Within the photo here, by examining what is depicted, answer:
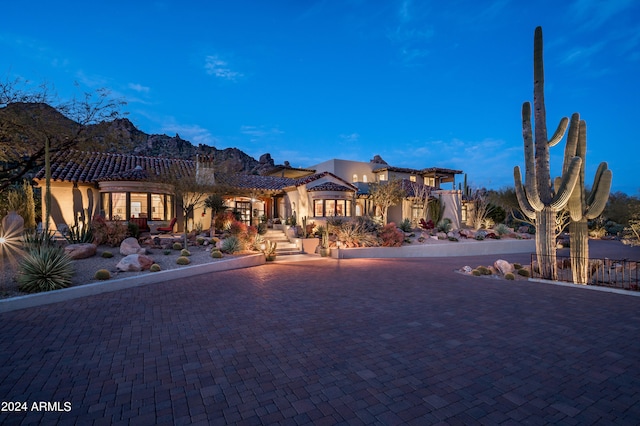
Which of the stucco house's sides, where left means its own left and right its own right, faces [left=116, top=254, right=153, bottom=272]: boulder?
front

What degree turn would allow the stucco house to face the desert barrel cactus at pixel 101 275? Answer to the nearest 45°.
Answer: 0° — it already faces it

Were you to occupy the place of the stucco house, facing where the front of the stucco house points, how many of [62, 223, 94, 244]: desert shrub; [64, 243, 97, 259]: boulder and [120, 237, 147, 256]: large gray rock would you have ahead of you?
3

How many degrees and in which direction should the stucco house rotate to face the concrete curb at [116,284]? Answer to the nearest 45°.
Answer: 0° — it already faces it

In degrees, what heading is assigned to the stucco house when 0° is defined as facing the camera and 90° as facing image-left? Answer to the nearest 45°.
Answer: approximately 0°

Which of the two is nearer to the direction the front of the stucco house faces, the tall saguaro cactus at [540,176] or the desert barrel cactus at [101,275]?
the desert barrel cactus

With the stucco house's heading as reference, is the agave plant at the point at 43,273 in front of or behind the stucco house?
in front

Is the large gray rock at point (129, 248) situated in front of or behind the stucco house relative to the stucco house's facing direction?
in front

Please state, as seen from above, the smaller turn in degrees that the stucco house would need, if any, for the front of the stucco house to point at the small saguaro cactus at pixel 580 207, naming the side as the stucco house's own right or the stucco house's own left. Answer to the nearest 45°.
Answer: approximately 45° to the stucco house's own left

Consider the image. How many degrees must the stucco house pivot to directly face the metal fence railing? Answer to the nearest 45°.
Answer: approximately 45° to its left

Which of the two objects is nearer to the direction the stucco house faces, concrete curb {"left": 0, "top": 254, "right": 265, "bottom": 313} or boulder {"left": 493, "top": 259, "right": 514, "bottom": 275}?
the concrete curb

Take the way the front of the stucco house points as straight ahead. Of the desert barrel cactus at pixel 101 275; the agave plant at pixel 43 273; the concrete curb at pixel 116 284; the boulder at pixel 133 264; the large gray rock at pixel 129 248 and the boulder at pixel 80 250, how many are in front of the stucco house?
6

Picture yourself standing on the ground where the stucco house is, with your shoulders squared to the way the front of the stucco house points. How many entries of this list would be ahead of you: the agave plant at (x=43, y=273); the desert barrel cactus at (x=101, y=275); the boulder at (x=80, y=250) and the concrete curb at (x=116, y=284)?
4
